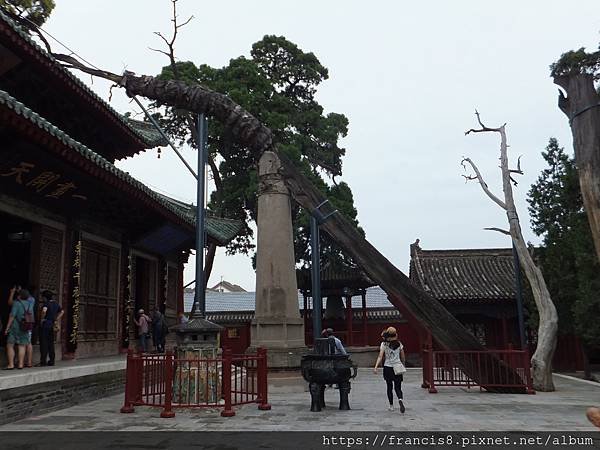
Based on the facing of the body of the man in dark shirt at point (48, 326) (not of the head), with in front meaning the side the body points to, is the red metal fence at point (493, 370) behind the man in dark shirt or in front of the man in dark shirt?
behind

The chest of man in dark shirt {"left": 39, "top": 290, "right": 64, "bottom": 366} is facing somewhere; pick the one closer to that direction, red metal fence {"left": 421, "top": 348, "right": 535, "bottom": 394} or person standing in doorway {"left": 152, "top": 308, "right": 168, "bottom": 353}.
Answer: the person standing in doorway

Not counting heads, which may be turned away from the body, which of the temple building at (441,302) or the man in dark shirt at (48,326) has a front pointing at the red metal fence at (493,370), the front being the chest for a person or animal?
the temple building

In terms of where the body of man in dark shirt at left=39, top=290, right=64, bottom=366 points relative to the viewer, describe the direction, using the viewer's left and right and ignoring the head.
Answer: facing away from the viewer and to the left of the viewer

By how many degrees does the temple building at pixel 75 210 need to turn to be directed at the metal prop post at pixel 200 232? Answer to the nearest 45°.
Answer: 0° — it already faces it

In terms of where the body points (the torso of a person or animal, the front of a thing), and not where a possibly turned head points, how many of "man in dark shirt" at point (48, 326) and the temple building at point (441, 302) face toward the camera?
1

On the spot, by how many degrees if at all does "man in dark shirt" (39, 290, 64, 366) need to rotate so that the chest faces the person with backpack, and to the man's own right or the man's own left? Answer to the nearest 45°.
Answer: approximately 90° to the man's own left

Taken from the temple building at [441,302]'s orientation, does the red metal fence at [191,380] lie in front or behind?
in front

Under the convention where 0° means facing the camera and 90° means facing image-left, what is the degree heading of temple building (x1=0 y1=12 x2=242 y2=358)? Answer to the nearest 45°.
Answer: approximately 315°

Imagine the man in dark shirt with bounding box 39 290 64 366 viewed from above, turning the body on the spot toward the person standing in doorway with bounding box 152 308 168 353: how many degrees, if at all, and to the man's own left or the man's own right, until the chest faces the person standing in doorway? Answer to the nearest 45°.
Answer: approximately 90° to the man's own right

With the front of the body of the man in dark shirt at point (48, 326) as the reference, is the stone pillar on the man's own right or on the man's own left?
on the man's own right
